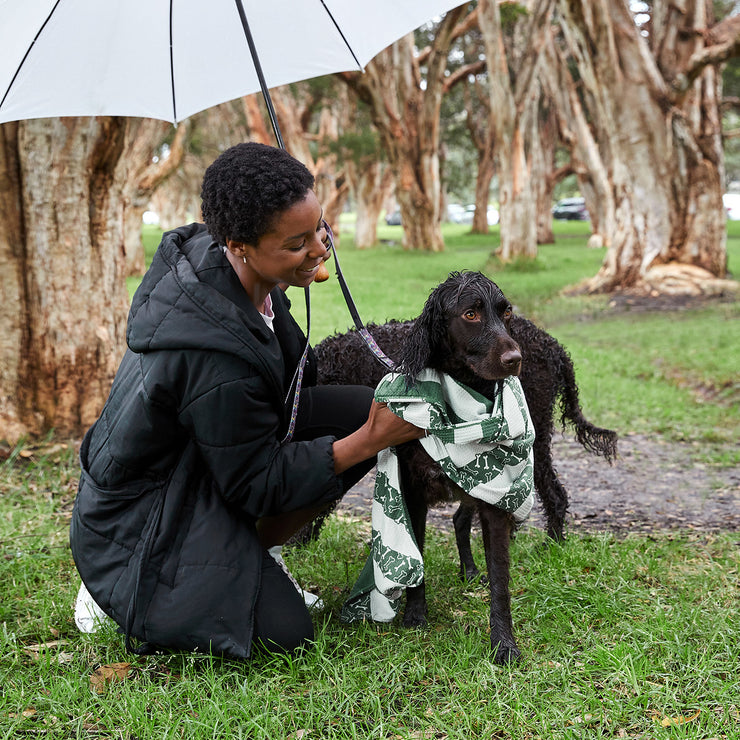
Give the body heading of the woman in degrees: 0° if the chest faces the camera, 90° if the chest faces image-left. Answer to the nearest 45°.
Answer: approximately 270°

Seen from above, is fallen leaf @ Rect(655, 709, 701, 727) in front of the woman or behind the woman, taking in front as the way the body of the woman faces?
in front

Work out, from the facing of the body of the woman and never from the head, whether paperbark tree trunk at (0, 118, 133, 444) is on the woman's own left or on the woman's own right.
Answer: on the woman's own left

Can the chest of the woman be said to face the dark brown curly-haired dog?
yes

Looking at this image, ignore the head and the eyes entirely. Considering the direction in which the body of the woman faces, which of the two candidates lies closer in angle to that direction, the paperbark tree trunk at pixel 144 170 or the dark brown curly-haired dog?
the dark brown curly-haired dog

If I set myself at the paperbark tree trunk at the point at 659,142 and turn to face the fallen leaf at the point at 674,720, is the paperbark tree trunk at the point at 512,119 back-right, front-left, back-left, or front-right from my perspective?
back-right

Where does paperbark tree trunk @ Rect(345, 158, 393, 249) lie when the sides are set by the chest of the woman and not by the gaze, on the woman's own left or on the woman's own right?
on the woman's own left

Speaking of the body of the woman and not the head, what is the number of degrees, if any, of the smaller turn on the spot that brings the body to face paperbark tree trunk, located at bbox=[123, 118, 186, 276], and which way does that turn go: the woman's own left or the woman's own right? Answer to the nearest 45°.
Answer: approximately 90° to the woman's own left

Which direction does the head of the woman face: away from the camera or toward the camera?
toward the camera

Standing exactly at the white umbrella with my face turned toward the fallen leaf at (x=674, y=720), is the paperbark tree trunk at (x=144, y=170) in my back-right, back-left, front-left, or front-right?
back-left

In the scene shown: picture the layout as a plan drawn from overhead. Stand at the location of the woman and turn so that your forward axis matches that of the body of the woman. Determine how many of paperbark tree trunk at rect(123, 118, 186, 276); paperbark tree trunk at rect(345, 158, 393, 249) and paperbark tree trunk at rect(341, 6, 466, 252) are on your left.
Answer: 3

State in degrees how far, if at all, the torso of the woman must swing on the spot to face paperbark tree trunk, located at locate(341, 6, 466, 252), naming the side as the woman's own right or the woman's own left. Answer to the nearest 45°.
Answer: approximately 90° to the woman's own left
